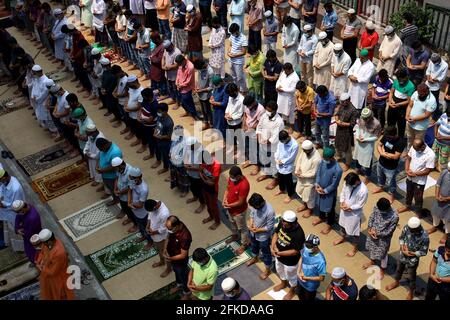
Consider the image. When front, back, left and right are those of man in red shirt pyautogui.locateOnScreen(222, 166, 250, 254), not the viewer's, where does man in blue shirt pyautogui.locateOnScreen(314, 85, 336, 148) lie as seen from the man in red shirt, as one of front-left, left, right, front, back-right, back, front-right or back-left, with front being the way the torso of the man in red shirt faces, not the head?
back

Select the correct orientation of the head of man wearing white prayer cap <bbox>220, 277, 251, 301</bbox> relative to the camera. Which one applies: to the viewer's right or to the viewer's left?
to the viewer's left

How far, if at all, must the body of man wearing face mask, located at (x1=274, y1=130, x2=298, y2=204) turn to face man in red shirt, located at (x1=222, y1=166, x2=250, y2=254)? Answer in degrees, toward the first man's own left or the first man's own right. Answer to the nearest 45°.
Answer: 0° — they already face them

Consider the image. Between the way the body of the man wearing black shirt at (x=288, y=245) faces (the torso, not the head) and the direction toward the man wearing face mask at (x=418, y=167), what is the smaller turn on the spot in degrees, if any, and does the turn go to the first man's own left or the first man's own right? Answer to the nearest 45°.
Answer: approximately 180°

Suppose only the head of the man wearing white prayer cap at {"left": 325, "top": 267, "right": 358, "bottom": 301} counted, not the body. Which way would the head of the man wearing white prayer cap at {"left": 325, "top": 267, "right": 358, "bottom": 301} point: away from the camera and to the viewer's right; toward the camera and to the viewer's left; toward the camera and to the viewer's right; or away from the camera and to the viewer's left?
toward the camera and to the viewer's left

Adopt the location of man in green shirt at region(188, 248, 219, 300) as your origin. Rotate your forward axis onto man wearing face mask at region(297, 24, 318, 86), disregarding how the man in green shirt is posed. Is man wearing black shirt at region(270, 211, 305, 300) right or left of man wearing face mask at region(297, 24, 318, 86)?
right

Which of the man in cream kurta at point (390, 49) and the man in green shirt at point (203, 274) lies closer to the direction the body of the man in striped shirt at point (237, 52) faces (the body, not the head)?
the man in green shirt

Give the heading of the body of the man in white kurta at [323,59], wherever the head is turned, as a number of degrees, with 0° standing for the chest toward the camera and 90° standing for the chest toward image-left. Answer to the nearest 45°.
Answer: approximately 45°

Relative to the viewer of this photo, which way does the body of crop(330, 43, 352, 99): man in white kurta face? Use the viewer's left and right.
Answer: facing the viewer and to the left of the viewer

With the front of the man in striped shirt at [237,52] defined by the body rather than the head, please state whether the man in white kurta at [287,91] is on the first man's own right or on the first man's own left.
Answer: on the first man's own left

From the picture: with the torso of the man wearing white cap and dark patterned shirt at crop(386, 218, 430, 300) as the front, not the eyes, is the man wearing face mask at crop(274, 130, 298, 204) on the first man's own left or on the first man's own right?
on the first man's own right

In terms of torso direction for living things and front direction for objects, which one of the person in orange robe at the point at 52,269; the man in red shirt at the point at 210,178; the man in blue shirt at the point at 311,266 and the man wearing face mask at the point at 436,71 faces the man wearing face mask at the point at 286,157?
the man wearing face mask at the point at 436,71

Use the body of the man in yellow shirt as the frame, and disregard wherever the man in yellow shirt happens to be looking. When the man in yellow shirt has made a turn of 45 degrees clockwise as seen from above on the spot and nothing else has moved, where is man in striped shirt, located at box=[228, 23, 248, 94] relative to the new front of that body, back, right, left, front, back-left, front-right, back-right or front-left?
front-right

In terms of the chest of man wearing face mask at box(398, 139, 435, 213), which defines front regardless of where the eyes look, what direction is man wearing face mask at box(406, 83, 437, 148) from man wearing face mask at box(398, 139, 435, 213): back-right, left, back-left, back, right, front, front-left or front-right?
back-right
